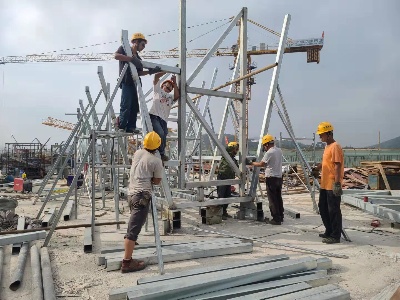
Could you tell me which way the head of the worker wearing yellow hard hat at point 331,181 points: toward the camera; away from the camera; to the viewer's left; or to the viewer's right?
to the viewer's left

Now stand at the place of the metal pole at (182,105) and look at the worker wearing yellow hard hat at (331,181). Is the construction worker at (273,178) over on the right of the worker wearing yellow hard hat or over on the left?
left

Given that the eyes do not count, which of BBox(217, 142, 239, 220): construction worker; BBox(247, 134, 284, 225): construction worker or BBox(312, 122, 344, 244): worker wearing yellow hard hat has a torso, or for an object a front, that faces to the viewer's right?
BBox(217, 142, 239, 220): construction worker

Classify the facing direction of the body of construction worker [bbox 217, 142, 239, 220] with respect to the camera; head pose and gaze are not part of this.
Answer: to the viewer's right

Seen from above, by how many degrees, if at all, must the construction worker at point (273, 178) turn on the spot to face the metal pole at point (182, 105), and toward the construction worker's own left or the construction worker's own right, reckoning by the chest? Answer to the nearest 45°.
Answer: approximately 45° to the construction worker's own left

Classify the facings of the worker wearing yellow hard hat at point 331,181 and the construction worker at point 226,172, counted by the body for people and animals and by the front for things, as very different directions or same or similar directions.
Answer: very different directions

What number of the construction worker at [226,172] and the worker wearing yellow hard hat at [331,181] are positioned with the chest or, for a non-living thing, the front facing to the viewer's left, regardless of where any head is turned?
1

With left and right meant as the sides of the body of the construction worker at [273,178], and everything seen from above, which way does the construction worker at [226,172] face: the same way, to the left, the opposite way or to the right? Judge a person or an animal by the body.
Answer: the opposite way

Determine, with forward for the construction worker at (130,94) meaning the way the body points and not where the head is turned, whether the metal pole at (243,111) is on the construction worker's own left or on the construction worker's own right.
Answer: on the construction worker's own left

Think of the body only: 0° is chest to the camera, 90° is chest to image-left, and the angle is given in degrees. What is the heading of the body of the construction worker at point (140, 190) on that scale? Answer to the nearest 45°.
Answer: approximately 225°

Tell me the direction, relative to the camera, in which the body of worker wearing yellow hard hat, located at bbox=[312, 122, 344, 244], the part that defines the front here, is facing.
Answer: to the viewer's left

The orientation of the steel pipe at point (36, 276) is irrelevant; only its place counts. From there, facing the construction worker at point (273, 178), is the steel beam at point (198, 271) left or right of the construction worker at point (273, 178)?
right

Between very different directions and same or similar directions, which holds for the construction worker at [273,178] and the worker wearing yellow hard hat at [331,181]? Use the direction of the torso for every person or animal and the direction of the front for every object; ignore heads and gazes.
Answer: same or similar directions

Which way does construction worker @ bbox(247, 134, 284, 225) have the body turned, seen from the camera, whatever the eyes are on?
to the viewer's left

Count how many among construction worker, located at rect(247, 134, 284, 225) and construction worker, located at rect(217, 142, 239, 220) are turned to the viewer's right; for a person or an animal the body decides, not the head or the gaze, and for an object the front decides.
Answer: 1

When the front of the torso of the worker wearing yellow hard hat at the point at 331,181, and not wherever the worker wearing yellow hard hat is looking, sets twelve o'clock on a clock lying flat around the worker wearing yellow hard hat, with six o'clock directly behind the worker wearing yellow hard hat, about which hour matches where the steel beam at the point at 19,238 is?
The steel beam is roughly at 11 o'clock from the worker wearing yellow hard hat.

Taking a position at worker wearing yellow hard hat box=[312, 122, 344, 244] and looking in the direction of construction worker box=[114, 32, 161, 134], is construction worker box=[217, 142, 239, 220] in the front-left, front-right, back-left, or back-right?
front-right

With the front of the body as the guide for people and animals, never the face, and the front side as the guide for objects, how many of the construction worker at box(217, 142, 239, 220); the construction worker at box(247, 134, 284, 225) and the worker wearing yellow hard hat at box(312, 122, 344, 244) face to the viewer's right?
1
